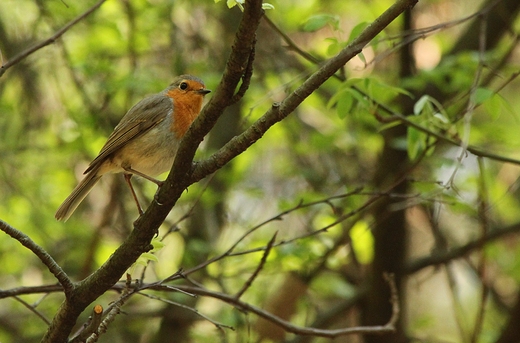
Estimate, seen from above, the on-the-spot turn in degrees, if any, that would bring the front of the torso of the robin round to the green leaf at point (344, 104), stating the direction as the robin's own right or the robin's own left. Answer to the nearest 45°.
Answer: approximately 45° to the robin's own left

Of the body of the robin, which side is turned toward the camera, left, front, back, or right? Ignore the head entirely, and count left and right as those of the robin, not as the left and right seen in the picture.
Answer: right

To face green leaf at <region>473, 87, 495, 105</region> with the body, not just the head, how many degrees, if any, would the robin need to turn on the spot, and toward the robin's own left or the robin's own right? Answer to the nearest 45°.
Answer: approximately 45° to the robin's own left
